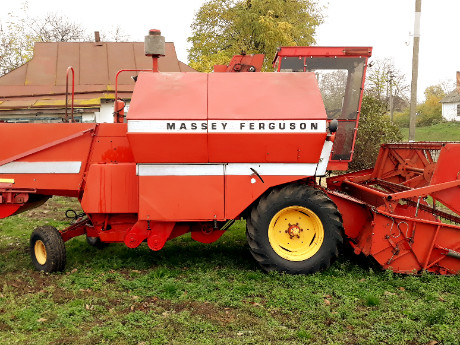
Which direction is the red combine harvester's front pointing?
to the viewer's right

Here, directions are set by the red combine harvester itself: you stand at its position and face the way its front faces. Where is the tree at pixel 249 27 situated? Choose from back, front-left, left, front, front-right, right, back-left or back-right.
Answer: left

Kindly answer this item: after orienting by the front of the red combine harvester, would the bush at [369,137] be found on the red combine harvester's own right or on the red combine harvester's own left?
on the red combine harvester's own left
